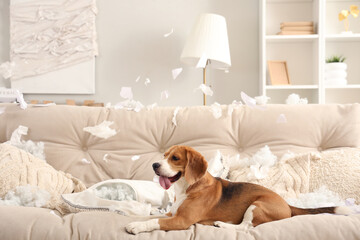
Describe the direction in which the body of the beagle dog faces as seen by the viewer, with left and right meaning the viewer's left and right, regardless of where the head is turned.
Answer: facing to the left of the viewer

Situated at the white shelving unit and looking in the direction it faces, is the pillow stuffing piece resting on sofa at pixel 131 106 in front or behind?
in front

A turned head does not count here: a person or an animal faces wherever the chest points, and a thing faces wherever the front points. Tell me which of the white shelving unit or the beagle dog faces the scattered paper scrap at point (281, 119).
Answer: the white shelving unit

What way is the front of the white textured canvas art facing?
toward the camera

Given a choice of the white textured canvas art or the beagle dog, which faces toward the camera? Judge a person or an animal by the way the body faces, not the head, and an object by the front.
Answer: the white textured canvas art

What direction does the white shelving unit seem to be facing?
toward the camera

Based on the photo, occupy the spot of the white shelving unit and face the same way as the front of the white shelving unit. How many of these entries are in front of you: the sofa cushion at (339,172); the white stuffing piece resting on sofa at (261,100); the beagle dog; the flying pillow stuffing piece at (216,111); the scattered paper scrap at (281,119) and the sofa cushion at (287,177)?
6

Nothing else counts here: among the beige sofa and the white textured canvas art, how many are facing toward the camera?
2

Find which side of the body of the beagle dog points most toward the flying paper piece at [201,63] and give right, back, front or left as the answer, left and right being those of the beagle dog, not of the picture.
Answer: right

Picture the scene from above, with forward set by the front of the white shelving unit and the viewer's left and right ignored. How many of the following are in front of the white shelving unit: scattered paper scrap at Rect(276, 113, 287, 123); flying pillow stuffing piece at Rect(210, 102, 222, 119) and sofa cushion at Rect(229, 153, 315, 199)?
3

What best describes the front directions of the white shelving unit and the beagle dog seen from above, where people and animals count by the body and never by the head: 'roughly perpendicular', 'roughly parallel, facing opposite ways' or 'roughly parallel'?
roughly perpendicular
